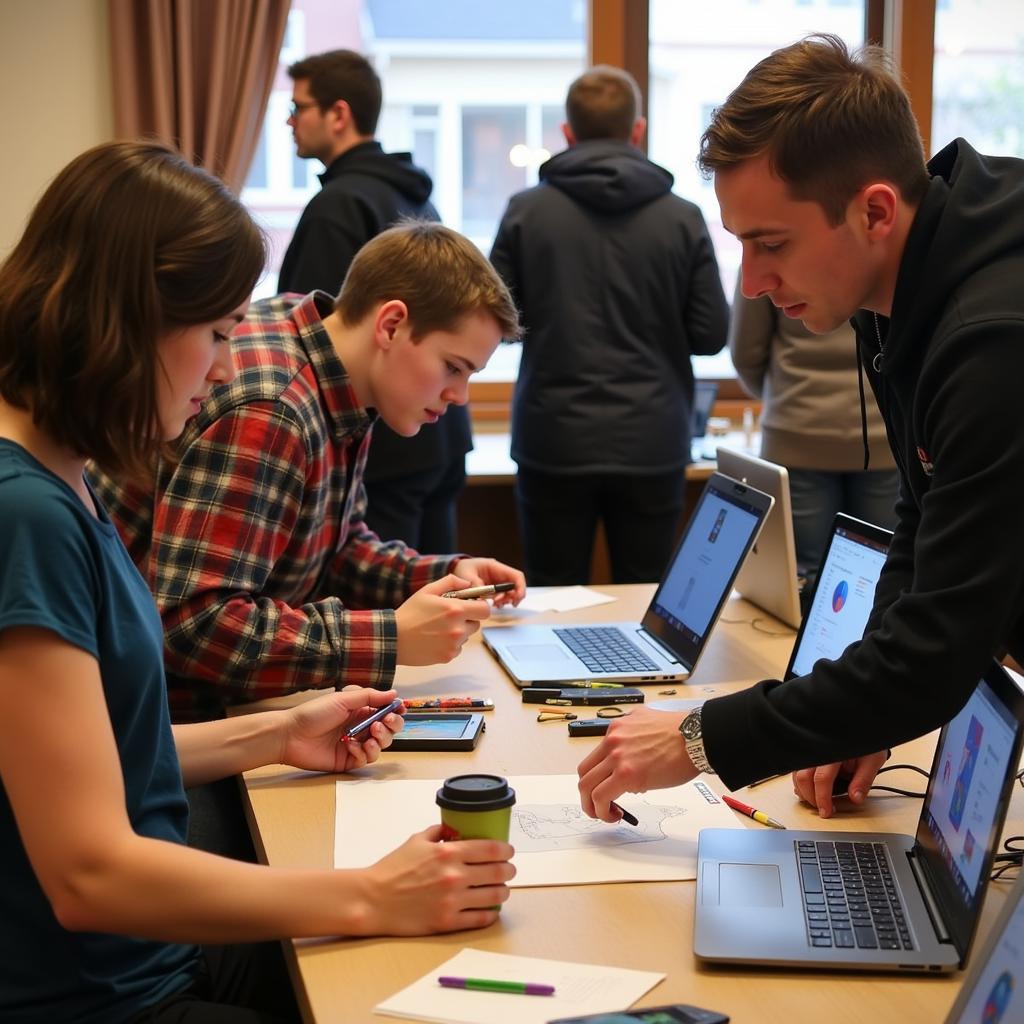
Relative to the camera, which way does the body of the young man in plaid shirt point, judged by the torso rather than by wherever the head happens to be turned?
to the viewer's right

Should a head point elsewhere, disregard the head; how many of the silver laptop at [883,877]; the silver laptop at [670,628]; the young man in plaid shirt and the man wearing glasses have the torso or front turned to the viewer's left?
3

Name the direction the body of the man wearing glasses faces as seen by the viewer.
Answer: to the viewer's left

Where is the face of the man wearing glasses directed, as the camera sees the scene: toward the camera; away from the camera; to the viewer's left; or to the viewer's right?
to the viewer's left

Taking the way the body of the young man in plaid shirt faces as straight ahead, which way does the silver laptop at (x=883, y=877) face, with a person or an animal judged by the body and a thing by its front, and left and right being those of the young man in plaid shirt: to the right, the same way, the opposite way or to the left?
the opposite way

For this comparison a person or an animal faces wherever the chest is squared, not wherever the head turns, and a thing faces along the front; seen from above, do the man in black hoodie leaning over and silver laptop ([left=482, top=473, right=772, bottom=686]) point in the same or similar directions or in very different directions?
same or similar directions

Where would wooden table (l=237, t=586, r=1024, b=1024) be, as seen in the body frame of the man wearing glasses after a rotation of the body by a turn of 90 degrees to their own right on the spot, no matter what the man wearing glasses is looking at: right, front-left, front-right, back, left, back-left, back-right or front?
back

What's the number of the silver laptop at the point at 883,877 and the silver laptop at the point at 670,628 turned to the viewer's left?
2

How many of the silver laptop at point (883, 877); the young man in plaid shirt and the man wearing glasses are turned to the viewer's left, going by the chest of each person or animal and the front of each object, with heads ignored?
2

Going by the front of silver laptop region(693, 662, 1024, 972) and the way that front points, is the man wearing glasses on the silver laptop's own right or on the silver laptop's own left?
on the silver laptop's own right

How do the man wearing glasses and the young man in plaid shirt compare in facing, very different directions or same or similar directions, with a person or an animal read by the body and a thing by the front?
very different directions

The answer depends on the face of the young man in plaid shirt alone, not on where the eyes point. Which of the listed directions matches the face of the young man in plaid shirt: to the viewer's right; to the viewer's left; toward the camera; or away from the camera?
to the viewer's right

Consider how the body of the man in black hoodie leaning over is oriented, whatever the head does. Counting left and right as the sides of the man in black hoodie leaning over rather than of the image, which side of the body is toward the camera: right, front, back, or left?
left

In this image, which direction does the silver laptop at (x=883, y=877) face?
to the viewer's left
